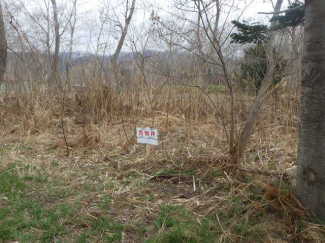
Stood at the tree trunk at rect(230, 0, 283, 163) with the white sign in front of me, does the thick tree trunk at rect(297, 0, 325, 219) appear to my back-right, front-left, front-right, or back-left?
back-left

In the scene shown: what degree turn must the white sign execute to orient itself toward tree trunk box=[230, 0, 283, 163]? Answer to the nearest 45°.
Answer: approximately 45° to its left

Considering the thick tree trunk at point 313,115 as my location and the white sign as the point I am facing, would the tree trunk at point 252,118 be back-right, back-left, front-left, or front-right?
front-right

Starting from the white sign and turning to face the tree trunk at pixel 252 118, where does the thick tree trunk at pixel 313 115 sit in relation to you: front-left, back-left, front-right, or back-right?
front-right

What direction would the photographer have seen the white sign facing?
facing the viewer

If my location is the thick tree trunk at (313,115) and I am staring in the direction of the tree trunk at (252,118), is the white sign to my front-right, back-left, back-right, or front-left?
front-left

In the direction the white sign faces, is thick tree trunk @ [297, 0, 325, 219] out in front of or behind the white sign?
in front

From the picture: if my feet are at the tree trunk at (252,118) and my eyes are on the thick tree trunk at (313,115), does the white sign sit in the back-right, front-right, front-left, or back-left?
back-right
